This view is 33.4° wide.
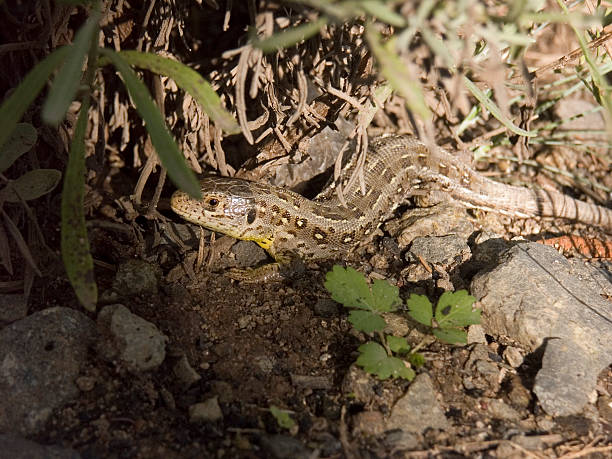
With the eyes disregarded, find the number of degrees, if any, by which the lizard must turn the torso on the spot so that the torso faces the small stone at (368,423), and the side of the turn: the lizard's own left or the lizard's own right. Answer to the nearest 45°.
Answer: approximately 90° to the lizard's own left

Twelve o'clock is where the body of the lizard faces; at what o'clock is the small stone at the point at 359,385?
The small stone is roughly at 9 o'clock from the lizard.

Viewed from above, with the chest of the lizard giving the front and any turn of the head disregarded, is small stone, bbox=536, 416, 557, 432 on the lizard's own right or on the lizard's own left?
on the lizard's own left

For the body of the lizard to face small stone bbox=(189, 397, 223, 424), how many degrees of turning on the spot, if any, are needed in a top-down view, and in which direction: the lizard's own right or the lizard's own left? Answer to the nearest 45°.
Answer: approximately 90° to the lizard's own left

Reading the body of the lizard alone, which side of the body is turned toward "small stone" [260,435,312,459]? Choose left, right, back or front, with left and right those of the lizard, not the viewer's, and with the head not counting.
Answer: left

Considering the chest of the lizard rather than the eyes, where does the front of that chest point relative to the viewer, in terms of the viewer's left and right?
facing to the left of the viewer

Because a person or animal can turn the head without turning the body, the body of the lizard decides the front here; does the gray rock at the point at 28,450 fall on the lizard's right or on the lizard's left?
on the lizard's left
